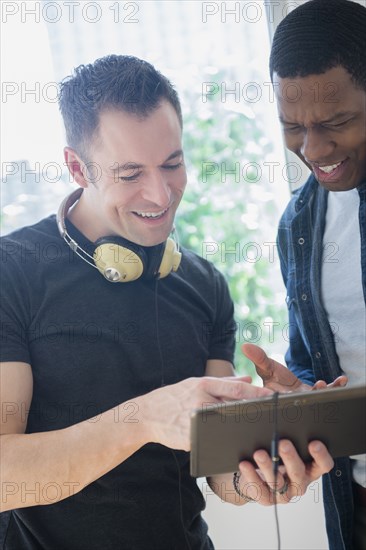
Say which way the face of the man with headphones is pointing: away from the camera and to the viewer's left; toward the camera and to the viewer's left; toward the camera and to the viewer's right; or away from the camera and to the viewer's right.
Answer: toward the camera and to the viewer's right

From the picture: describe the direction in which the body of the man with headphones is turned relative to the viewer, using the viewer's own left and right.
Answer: facing the viewer and to the right of the viewer

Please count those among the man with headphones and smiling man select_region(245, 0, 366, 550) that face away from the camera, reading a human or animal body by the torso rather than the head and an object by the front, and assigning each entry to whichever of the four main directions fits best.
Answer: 0

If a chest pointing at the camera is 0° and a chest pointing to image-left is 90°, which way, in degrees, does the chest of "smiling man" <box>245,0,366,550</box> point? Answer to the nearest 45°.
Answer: approximately 45°

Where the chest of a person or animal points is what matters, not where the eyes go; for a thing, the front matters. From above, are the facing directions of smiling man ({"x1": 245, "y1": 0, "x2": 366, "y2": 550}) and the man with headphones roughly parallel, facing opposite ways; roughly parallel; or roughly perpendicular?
roughly perpendicular
